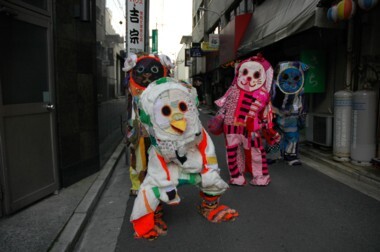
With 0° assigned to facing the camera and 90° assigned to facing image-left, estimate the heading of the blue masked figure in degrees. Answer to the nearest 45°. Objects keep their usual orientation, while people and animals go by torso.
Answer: approximately 0°

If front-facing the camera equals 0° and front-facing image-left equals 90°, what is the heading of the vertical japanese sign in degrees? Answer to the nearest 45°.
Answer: approximately 0°

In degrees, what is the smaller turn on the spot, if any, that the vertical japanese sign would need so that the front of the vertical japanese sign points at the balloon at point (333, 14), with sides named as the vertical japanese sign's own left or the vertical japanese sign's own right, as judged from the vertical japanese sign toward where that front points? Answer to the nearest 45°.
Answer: approximately 45° to the vertical japanese sign's own left

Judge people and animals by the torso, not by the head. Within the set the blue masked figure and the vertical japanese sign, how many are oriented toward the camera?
2
